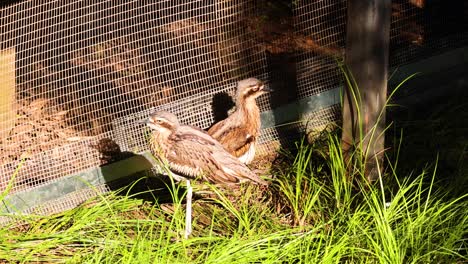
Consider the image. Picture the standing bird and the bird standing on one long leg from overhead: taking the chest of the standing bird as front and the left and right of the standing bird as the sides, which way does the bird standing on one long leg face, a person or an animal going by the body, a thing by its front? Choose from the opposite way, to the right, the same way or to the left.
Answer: the opposite way

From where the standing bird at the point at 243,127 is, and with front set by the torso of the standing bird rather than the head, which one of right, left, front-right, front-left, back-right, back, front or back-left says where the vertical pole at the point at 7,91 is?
back

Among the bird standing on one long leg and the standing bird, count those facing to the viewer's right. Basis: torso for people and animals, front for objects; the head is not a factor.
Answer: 1

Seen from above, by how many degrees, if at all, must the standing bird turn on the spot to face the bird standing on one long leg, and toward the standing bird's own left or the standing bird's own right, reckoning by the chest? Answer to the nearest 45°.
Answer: approximately 135° to the standing bird's own right

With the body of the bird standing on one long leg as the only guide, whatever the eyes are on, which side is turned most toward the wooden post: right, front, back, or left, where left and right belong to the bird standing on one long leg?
back
